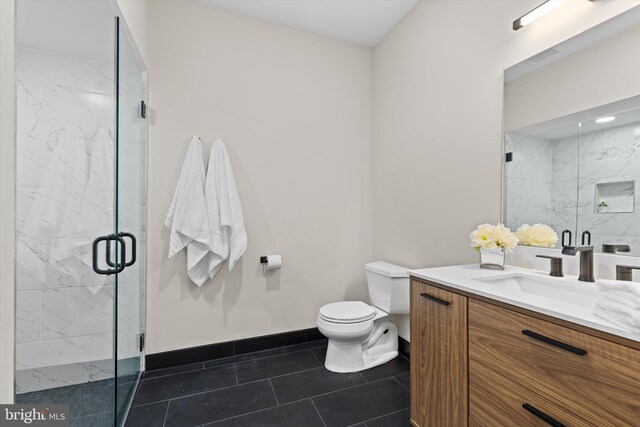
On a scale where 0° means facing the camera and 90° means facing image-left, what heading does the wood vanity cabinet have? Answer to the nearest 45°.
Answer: approximately 45°

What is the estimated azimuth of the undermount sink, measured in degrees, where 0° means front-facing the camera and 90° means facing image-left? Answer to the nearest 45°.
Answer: approximately 45°

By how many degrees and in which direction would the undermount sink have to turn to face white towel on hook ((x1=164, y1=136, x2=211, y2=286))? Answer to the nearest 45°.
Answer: approximately 45° to its right
